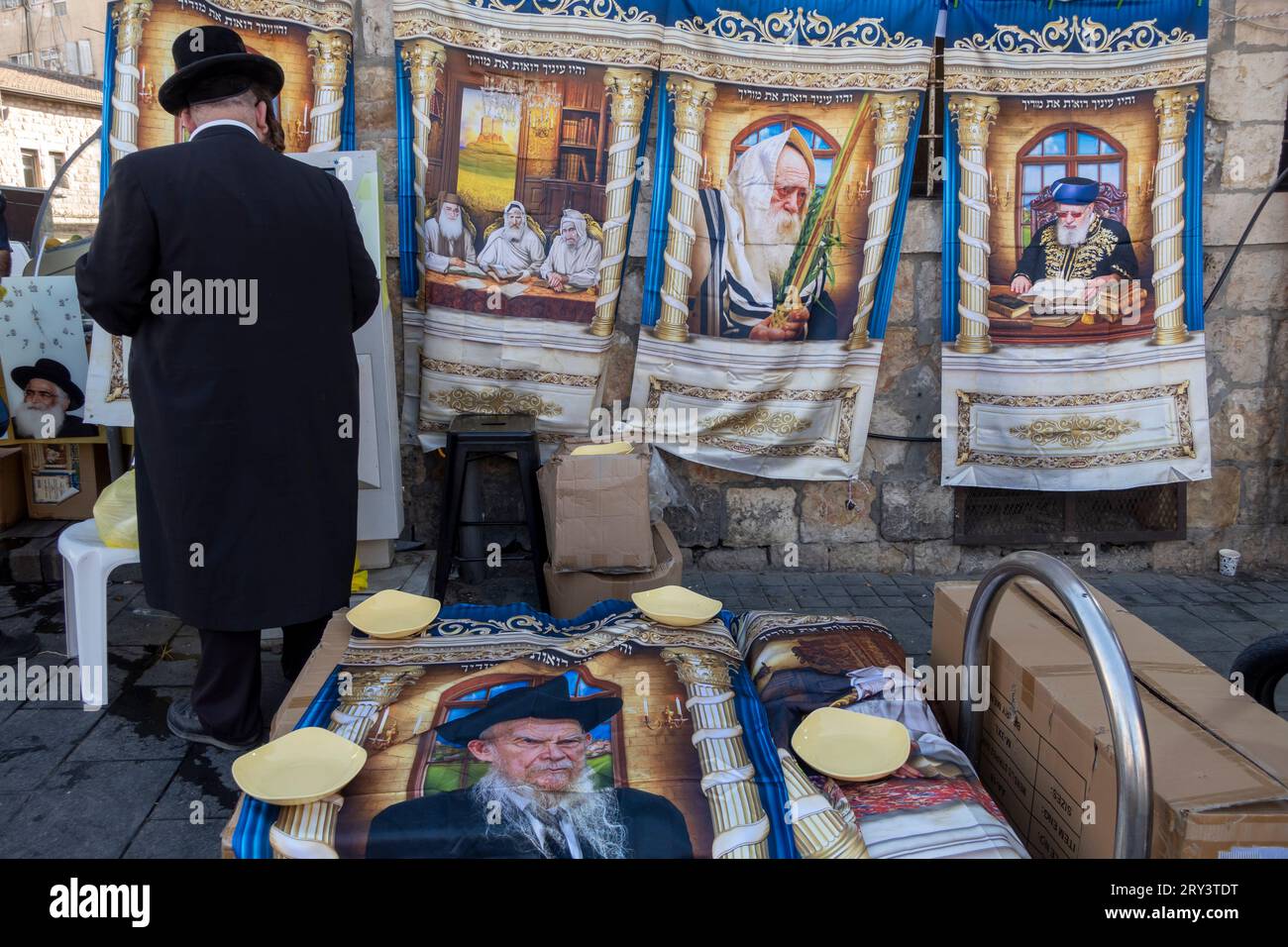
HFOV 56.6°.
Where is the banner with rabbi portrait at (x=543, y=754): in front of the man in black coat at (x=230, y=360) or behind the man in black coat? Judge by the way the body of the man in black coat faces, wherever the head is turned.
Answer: behind

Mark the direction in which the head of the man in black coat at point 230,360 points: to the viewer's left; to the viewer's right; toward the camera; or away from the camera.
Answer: away from the camera

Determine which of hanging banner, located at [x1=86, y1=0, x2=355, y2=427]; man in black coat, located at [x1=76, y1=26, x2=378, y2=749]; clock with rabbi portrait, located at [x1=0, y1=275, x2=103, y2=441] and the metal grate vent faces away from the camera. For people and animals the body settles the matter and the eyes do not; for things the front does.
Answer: the man in black coat

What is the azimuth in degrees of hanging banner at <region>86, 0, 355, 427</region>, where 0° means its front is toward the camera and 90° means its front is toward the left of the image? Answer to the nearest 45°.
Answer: approximately 0°

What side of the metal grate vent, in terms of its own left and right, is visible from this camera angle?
front

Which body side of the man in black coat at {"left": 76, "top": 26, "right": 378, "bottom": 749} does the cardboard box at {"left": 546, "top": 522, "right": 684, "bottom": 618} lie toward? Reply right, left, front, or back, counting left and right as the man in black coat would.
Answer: right

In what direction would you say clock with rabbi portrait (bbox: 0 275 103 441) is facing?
toward the camera

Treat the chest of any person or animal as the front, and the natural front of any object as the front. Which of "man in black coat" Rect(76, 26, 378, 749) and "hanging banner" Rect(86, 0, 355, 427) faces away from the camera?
the man in black coat

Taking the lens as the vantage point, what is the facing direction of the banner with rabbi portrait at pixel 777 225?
facing the viewer

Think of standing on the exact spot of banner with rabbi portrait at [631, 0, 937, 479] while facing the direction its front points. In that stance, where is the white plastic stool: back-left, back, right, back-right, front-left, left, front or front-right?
front-right

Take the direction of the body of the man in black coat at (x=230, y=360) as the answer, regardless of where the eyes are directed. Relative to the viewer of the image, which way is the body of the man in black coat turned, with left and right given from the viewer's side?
facing away from the viewer

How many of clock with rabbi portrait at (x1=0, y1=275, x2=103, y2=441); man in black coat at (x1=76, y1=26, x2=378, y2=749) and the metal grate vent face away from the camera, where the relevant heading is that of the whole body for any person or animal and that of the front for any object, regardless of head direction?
1

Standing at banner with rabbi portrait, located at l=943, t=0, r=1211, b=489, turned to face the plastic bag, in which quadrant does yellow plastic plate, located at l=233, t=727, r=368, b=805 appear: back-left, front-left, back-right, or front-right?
front-left

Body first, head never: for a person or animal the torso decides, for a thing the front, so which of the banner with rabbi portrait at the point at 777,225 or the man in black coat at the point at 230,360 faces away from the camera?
the man in black coat

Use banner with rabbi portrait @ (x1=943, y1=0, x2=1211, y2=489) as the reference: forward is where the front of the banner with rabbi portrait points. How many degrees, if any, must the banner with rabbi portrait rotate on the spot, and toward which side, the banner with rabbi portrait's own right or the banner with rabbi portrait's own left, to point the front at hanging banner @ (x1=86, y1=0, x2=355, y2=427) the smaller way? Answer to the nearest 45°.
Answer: approximately 45° to the banner with rabbi portrait's own right

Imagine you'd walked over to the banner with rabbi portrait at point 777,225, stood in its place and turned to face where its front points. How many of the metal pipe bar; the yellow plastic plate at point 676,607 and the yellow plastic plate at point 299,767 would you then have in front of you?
3
